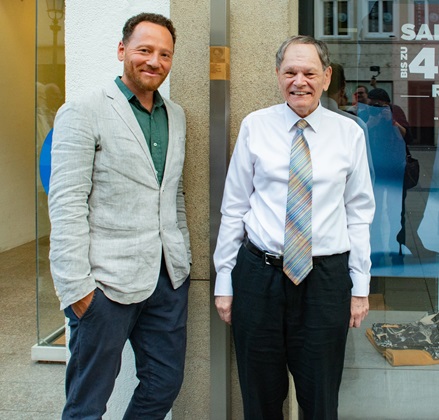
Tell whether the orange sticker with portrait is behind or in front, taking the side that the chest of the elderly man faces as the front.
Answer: behind

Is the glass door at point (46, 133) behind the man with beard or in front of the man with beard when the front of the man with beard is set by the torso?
behind

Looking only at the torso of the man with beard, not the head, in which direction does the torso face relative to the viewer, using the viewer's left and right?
facing the viewer and to the right of the viewer

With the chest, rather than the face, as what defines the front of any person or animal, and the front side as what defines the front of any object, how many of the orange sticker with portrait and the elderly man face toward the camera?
2

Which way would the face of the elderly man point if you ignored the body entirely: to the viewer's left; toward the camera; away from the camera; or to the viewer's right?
toward the camera

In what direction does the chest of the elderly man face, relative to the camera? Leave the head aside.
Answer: toward the camera

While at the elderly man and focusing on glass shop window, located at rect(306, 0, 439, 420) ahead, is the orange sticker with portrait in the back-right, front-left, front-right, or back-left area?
front-left

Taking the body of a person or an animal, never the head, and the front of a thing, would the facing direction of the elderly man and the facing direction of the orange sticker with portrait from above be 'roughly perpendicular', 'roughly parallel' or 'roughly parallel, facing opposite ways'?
roughly parallel

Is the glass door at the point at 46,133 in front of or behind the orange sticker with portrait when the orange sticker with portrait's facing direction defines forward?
behind

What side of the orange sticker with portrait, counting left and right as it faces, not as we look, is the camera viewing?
front

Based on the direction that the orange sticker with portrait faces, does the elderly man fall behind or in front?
in front

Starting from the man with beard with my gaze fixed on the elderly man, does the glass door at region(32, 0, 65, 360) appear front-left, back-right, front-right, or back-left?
back-left
